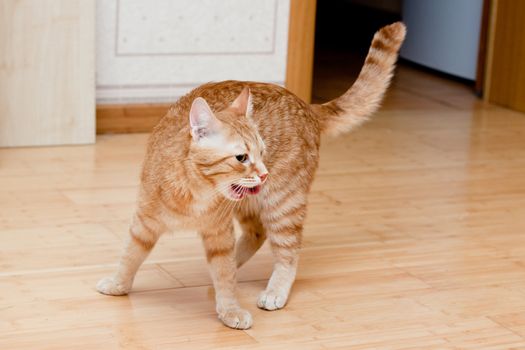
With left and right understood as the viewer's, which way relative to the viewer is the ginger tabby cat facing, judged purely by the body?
facing the viewer and to the left of the viewer

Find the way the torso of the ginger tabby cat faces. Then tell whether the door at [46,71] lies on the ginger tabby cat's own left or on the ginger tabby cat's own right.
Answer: on the ginger tabby cat's own right
